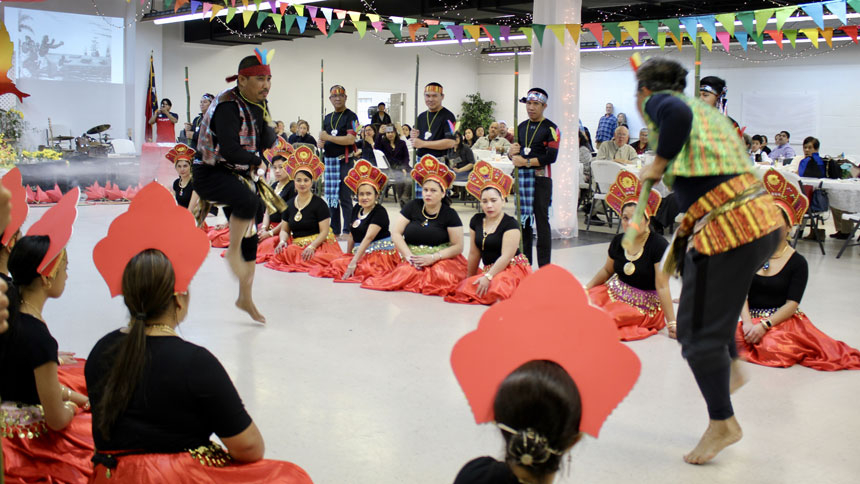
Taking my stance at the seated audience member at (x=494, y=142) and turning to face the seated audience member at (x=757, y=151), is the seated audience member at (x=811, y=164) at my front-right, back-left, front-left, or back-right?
front-right

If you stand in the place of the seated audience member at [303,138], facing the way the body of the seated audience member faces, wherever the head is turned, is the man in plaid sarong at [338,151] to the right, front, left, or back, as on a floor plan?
front

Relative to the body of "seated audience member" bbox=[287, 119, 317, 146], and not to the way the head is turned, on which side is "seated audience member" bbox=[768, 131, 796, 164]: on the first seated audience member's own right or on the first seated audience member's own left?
on the first seated audience member's own left

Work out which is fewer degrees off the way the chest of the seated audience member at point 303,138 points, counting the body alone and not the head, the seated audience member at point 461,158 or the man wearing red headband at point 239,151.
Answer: the man wearing red headband

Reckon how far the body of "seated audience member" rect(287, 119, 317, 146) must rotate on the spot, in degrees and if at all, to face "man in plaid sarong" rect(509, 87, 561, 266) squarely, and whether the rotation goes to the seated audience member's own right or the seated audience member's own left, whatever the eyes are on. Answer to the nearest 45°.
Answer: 0° — they already face them

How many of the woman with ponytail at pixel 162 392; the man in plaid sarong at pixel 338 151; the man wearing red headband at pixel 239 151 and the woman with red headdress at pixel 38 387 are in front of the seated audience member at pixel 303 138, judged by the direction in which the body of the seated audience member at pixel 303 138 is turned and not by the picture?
4

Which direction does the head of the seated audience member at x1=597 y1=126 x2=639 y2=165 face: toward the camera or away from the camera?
toward the camera

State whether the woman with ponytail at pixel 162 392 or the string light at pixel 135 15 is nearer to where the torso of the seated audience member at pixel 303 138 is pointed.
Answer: the woman with ponytail

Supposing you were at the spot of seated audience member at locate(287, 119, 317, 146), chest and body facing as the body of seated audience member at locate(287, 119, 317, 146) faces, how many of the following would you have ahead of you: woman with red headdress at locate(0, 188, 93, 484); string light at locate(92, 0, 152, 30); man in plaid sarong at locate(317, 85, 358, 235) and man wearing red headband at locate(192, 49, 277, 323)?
3

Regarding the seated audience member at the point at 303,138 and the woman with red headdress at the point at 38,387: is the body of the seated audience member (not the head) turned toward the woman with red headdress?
yes

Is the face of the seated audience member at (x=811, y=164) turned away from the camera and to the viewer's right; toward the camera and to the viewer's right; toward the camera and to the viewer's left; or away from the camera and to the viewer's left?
toward the camera and to the viewer's left

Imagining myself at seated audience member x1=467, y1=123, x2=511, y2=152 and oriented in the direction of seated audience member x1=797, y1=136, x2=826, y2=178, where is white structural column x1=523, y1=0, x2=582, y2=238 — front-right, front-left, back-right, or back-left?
front-right

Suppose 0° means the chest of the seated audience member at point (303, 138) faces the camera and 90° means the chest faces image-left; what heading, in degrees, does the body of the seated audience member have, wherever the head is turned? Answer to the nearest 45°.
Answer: approximately 0°

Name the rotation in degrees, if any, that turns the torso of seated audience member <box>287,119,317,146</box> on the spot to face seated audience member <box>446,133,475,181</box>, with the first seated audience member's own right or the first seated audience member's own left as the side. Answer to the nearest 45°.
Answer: approximately 45° to the first seated audience member's own left

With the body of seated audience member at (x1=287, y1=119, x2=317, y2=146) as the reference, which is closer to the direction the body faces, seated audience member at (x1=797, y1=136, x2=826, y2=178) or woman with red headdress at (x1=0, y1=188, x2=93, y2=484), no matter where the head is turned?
the woman with red headdress

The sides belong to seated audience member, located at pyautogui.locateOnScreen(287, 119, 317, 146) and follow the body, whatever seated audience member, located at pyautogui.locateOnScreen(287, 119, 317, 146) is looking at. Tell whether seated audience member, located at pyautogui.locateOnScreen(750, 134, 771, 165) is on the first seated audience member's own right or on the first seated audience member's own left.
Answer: on the first seated audience member's own left
